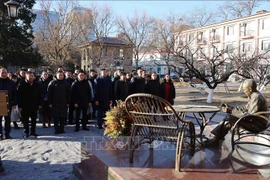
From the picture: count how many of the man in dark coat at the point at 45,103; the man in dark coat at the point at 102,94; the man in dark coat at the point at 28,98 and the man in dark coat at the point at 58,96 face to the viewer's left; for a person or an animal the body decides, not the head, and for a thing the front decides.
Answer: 0

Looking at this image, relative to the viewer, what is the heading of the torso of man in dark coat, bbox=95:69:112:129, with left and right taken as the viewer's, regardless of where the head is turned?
facing the viewer

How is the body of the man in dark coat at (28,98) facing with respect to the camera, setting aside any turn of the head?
toward the camera

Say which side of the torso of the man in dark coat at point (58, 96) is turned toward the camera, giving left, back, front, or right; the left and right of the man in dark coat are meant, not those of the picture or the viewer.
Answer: front

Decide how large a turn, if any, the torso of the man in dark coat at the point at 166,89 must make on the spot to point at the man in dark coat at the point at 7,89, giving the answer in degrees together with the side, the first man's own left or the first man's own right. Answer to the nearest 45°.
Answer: approximately 45° to the first man's own right

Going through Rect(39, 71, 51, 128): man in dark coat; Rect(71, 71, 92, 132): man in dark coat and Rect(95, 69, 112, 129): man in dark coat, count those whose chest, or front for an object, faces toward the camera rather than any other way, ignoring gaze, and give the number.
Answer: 3

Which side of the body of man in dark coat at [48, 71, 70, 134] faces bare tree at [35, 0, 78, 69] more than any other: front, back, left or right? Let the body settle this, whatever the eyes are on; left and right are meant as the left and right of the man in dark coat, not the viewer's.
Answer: back

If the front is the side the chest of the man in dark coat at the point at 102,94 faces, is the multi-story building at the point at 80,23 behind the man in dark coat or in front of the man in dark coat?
behind

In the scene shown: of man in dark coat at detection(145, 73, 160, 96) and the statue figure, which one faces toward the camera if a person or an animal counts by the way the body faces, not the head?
the man in dark coat

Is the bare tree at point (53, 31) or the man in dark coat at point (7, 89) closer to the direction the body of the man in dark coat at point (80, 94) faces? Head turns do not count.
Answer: the man in dark coat

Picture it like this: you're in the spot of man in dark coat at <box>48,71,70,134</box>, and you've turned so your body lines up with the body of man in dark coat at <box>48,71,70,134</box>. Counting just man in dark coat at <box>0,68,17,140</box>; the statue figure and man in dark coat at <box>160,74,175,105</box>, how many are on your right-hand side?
1

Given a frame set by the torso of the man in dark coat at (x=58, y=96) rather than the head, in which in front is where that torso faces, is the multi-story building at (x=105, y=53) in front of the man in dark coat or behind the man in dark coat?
behind

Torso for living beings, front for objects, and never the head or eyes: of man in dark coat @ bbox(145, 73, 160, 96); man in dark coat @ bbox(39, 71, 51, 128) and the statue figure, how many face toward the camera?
2

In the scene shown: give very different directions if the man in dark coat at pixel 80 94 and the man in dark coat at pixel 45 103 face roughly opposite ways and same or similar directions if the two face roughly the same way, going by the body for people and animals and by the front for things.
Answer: same or similar directions
